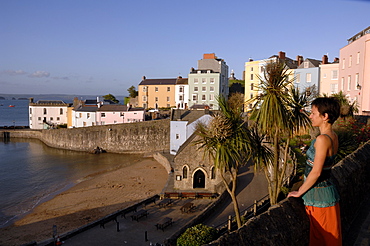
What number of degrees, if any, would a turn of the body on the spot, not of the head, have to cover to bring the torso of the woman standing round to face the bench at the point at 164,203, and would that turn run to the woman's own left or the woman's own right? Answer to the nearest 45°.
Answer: approximately 45° to the woman's own right

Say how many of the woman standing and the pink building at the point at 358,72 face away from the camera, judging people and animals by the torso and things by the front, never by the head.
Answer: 0

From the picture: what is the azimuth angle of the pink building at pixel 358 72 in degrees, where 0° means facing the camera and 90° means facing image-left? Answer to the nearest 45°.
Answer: approximately 45°

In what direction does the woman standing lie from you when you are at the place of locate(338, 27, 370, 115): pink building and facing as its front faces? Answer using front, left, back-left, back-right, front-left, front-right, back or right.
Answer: front-left

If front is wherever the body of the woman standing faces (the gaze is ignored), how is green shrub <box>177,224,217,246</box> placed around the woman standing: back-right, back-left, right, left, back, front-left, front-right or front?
front-right

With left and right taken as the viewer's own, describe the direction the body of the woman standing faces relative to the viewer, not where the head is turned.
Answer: facing to the left of the viewer

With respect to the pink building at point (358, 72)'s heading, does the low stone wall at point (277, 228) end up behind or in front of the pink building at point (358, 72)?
in front

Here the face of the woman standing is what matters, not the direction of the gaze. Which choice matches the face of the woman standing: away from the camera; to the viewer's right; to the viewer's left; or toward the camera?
to the viewer's left

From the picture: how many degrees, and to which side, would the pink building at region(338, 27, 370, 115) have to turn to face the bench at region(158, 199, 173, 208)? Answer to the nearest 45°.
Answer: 0° — it already faces it

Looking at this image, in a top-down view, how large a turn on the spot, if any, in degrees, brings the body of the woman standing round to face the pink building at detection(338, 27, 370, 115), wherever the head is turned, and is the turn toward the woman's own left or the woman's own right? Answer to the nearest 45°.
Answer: approximately 90° to the woman's own right
